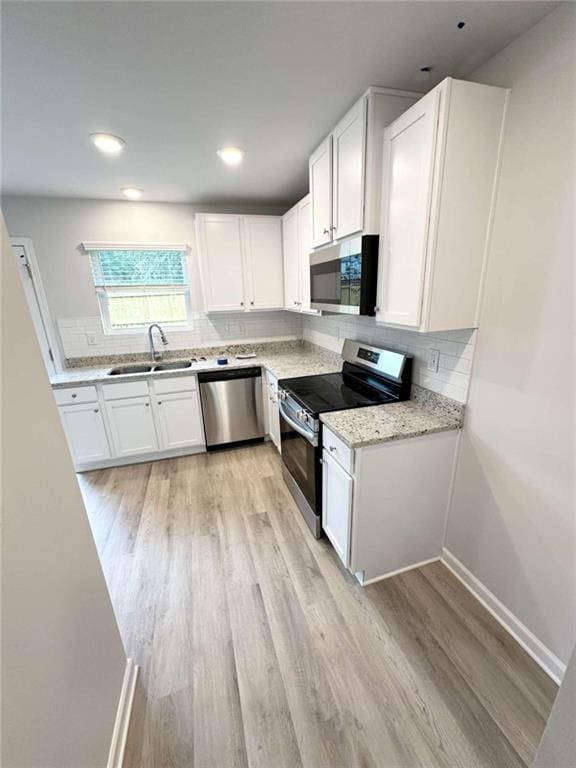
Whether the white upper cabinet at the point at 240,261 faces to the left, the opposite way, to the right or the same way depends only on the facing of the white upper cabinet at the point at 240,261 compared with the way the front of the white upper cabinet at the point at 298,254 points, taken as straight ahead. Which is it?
to the left

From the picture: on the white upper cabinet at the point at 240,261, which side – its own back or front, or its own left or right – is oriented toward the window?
right

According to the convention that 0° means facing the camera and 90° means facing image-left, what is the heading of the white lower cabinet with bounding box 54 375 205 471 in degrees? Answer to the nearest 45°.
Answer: approximately 0°

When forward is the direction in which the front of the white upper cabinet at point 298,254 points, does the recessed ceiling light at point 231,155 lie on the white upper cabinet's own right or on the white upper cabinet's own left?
on the white upper cabinet's own left

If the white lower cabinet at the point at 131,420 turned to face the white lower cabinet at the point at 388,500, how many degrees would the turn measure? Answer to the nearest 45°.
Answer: approximately 45° to its left

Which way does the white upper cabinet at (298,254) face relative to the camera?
to the viewer's left

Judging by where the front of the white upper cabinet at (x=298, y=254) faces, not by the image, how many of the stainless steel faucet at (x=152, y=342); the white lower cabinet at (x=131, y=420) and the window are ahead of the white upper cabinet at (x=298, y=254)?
3
